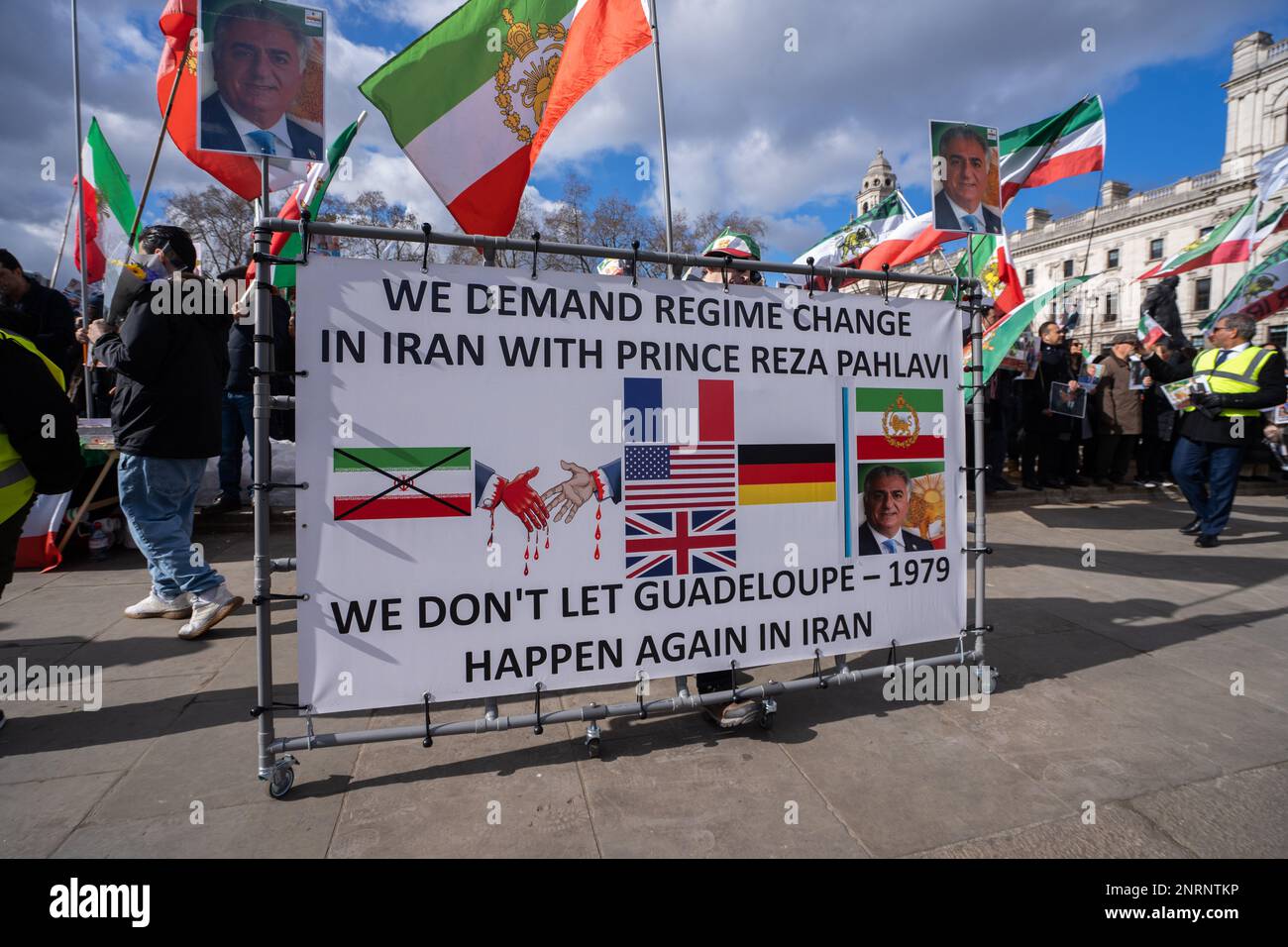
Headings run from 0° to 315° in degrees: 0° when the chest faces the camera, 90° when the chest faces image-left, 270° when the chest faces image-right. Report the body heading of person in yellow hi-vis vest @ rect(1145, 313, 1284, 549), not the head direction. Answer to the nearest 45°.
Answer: approximately 45°

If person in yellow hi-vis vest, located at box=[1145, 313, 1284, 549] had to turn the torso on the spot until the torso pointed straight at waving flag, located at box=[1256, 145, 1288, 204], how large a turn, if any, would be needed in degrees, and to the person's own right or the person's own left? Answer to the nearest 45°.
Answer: approximately 135° to the person's own right

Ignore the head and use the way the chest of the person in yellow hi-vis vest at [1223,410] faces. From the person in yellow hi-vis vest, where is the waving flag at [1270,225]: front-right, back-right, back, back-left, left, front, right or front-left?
back-right
